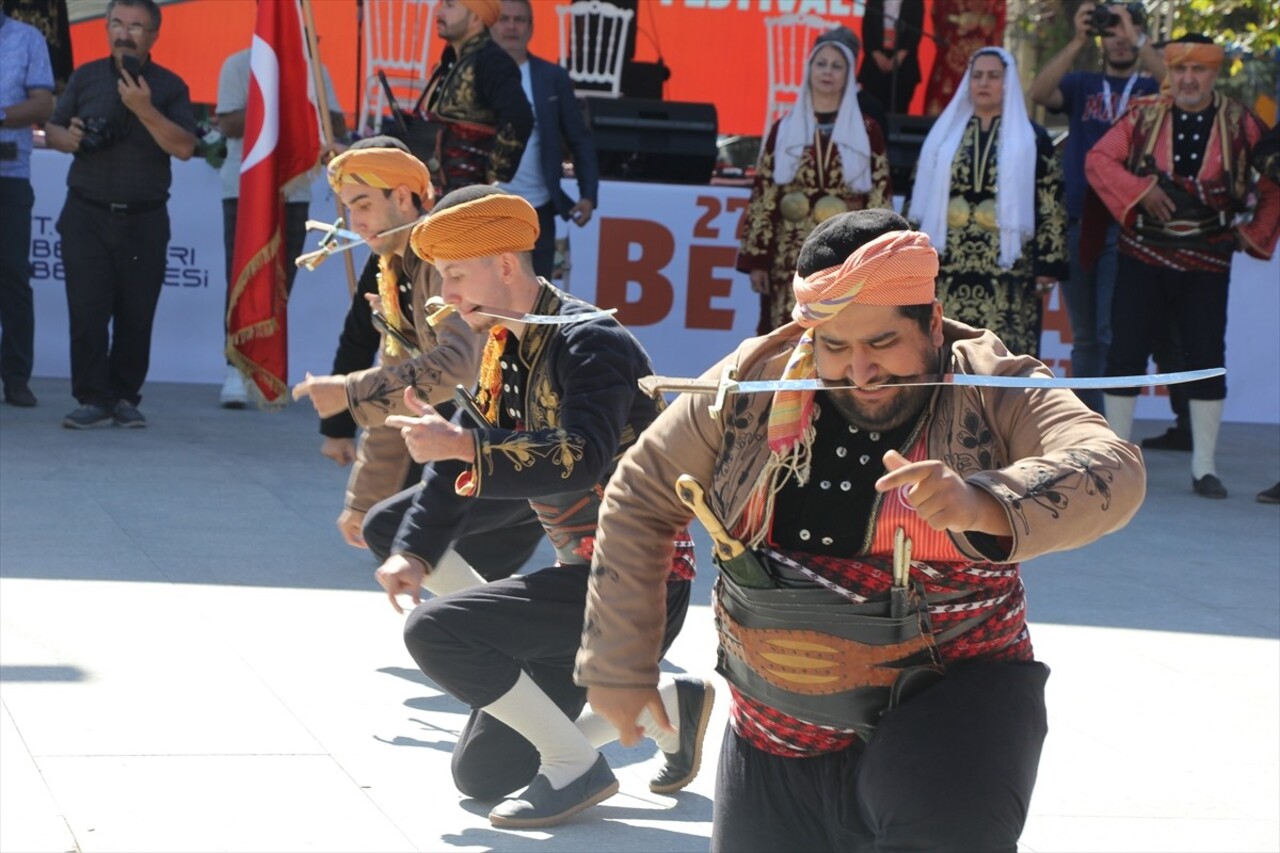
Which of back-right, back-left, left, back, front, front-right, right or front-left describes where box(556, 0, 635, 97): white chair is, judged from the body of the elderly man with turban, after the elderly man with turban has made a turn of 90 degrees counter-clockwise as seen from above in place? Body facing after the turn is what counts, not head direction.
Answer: back-left

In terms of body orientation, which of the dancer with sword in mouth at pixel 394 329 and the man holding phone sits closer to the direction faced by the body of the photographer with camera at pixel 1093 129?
the dancer with sword in mouth

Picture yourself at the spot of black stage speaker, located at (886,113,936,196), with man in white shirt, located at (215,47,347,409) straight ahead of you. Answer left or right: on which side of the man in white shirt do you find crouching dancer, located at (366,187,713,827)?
left

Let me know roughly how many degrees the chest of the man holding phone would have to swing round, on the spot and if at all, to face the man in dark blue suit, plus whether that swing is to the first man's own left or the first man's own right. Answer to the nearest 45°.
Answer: approximately 90° to the first man's own left

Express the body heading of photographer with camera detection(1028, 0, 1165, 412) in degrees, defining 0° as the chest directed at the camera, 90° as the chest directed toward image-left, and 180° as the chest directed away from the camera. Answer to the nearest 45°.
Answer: approximately 0°

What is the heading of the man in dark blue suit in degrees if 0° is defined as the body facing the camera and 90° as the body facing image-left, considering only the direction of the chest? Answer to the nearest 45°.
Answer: approximately 45°
